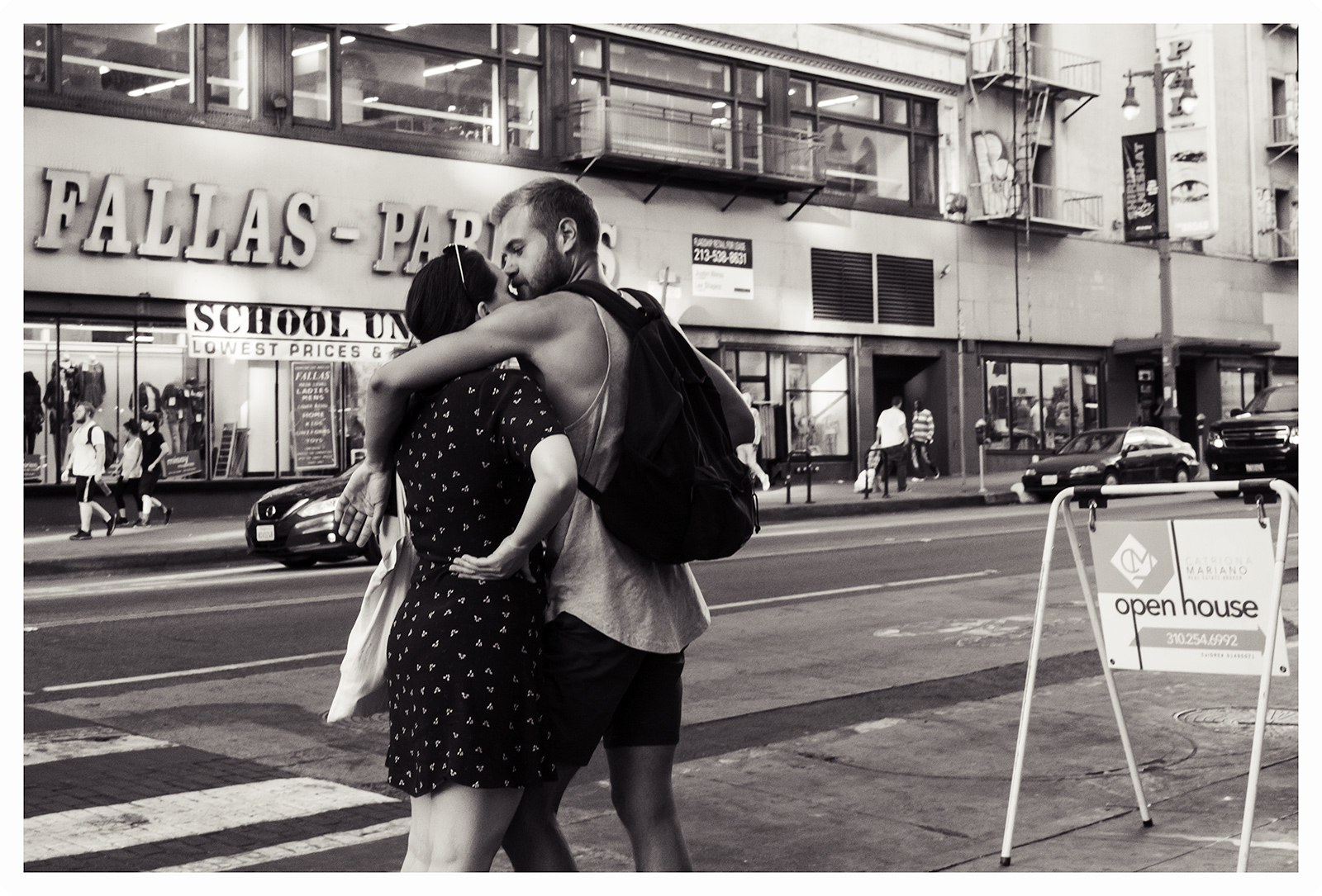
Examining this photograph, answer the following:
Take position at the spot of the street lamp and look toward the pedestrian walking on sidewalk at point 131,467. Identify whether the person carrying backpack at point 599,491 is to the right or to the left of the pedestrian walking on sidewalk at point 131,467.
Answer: left

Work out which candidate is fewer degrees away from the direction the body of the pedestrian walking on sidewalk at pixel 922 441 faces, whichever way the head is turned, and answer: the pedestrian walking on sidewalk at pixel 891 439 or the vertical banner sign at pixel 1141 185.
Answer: the pedestrian walking on sidewalk

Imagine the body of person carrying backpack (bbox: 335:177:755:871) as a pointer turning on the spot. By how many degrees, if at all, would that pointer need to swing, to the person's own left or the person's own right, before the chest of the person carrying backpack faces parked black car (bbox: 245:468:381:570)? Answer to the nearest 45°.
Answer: approximately 45° to the person's own right

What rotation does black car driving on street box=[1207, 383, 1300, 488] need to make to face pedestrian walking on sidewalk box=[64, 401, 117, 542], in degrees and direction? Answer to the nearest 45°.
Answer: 0° — it already faces them

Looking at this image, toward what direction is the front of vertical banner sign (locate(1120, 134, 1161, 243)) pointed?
toward the camera

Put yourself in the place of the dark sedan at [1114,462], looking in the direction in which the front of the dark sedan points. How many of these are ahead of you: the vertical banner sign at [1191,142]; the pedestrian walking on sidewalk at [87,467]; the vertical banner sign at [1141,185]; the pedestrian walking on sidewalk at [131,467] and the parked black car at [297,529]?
3

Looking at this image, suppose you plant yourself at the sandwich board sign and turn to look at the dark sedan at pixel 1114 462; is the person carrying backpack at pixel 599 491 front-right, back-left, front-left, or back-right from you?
back-left

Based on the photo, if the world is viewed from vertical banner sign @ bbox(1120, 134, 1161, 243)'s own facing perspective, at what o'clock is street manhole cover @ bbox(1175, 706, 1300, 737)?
The street manhole cover is roughly at 12 o'clock from the vertical banner sign.

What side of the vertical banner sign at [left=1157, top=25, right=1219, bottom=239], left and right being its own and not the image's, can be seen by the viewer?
front

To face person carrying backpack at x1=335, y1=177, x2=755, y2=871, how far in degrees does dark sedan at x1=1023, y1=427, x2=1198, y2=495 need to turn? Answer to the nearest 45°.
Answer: approximately 45° to its left

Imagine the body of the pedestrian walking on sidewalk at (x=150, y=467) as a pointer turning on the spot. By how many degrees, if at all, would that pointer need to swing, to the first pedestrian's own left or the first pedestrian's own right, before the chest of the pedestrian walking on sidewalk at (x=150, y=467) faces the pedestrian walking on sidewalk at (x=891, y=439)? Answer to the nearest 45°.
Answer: approximately 180°

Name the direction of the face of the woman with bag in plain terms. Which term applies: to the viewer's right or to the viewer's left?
to the viewer's right
